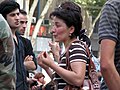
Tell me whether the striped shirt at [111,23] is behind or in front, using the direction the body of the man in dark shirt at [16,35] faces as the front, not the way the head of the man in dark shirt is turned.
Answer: in front

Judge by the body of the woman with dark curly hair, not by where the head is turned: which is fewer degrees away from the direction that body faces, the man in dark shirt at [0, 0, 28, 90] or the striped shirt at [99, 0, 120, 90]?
the man in dark shirt

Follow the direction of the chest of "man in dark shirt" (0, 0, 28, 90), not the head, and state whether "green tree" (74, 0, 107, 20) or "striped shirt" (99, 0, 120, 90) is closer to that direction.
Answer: the striped shirt

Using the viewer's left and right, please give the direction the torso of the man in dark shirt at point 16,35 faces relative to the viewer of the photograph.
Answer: facing the viewer and to the right of the viewer

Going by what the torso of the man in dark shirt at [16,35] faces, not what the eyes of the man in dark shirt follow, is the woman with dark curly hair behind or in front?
in front
